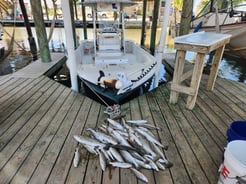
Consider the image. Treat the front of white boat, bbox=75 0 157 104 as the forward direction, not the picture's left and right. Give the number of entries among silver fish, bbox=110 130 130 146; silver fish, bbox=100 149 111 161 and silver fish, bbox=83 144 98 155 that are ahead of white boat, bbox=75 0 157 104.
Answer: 3

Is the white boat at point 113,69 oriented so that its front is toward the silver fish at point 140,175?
yes

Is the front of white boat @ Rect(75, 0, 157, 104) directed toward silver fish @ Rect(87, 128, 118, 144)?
yes

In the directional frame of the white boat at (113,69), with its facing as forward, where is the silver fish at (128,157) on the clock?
The silver fish is roughly at 12 o'clock from the white boat.

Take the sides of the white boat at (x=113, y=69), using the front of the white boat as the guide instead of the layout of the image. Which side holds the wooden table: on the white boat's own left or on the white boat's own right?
on the white boat's own left

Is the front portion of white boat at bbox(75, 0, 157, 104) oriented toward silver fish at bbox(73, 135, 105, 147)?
yes

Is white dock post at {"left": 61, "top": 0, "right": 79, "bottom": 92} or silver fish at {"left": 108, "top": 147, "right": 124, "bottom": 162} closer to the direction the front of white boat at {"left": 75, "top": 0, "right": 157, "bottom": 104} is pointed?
the silver fish

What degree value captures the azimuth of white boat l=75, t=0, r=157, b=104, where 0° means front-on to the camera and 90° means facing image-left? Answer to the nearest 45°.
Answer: approximately 0°
